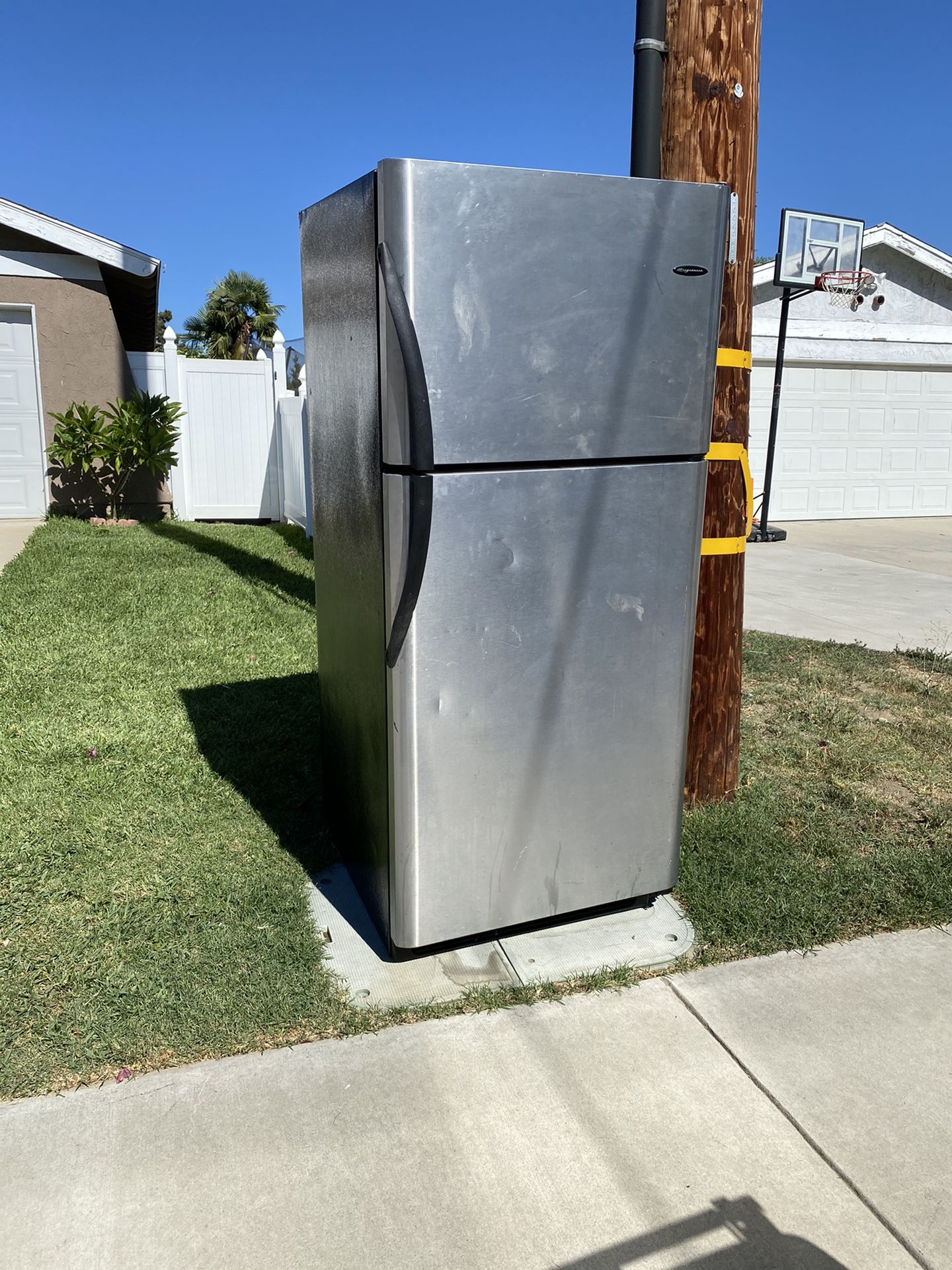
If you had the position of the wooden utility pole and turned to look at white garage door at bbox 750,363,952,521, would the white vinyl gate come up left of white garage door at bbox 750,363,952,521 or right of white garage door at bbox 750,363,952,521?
left

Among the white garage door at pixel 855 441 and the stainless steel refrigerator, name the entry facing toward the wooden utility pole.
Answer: the white garage door

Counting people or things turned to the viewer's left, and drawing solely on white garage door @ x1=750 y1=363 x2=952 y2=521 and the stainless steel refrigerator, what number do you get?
0

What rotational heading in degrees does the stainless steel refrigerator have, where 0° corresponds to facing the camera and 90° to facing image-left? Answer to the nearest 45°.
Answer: approximately 315°

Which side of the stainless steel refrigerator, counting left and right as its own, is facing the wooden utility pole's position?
left

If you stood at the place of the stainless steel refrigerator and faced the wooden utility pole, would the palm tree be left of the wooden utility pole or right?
left

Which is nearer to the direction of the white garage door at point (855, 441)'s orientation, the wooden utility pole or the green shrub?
the wooden utility pole

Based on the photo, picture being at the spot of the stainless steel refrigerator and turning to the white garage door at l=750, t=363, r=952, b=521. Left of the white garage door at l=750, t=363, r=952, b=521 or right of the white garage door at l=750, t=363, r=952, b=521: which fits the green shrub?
left

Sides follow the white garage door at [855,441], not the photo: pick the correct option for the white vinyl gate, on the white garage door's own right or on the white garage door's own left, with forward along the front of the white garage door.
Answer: on the white garage door's own right

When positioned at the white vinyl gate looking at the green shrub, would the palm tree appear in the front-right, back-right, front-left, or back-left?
back-right

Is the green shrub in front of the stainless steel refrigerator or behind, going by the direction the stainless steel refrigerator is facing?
behind

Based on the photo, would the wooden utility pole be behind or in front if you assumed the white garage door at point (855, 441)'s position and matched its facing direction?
in front
